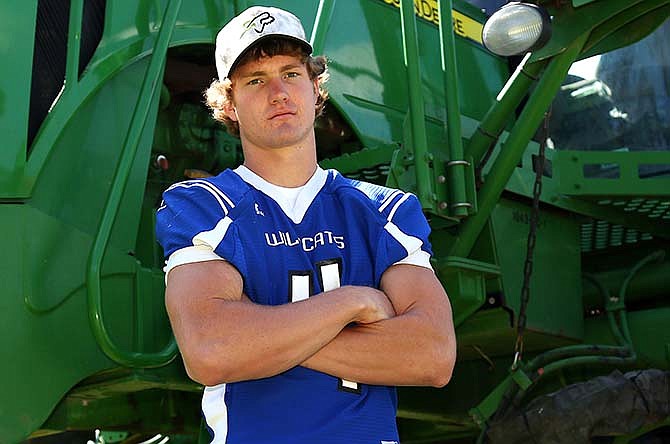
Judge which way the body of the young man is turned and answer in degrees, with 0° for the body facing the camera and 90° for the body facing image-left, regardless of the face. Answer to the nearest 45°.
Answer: approximately 0°

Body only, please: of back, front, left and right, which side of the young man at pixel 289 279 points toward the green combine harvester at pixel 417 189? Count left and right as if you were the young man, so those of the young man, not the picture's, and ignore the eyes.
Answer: back
